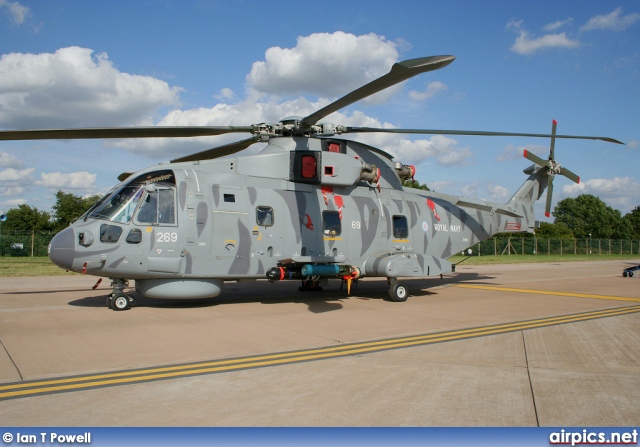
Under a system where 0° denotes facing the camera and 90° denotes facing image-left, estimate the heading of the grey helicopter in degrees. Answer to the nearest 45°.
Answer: approximately 45°
